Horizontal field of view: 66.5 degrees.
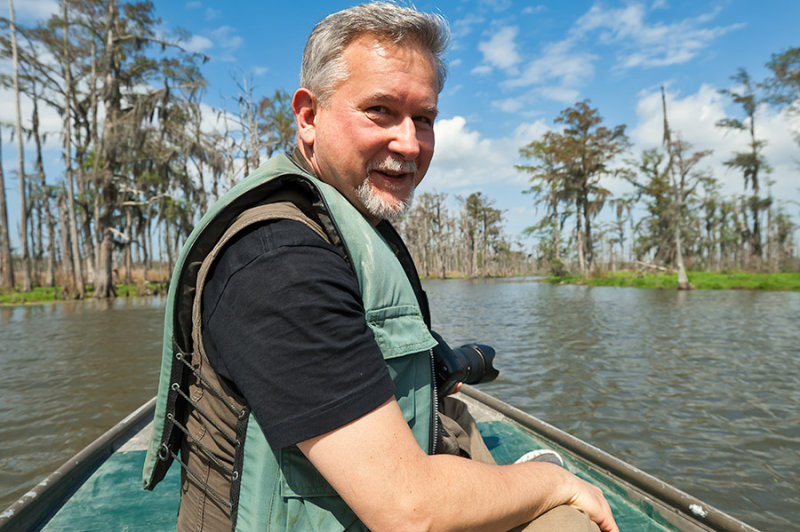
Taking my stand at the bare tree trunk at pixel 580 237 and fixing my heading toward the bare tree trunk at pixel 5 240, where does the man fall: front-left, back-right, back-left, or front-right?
front-left

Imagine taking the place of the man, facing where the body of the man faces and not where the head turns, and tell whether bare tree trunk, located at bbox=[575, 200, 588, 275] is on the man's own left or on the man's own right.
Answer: on the man's own left

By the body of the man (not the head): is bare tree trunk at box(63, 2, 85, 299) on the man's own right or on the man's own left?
on the man's own left

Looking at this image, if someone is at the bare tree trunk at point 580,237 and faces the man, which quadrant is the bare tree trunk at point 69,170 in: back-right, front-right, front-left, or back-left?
front-right

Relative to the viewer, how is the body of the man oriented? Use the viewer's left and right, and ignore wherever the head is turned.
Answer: facing to the right of the viewer

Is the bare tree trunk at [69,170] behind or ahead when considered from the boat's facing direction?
ahead

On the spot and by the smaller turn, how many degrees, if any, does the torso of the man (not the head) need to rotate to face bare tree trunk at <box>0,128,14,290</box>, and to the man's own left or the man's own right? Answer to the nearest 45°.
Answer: approximately 135° to the man's own left

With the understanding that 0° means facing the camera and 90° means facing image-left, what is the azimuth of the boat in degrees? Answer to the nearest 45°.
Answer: approximately 180°

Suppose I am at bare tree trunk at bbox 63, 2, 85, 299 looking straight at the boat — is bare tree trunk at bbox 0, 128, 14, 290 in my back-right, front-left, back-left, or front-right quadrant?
back-right
